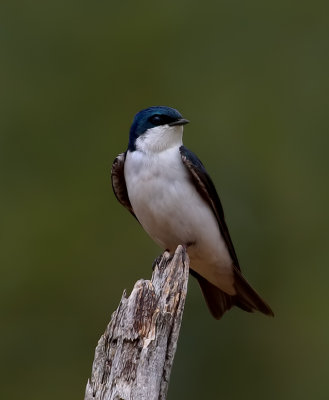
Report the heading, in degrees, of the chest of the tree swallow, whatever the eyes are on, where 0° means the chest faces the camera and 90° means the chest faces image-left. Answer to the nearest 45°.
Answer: approximately 45°
